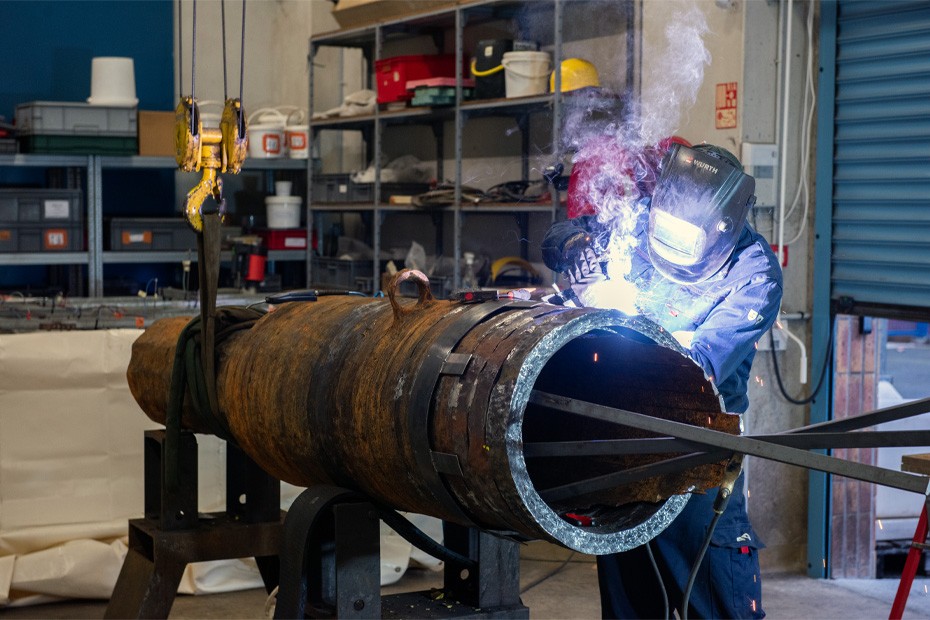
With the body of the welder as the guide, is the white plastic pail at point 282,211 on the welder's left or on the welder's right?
on the welder's right

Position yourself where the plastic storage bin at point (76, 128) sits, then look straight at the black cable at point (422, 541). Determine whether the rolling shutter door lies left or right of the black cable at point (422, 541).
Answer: left

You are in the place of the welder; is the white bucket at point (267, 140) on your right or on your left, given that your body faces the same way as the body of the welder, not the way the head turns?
on your right

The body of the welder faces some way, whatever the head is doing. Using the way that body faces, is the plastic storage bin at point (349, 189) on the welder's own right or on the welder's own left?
on the welder's own right

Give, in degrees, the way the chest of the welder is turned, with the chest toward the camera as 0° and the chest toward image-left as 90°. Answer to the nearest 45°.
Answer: approximately 45°
